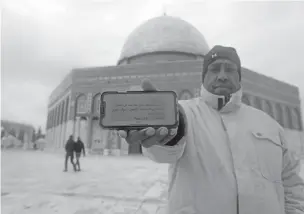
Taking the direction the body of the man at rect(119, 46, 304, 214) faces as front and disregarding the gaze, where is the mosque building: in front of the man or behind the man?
behind

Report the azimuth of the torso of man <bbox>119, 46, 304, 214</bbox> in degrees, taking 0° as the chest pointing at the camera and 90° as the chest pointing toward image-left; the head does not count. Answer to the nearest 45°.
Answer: approximately 0°
